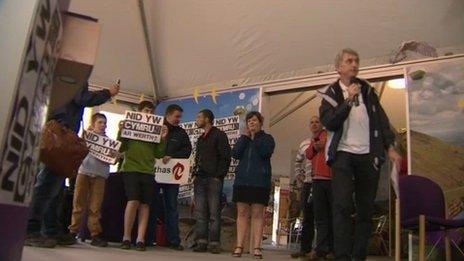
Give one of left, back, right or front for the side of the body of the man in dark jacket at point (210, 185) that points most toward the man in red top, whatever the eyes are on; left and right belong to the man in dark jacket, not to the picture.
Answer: left

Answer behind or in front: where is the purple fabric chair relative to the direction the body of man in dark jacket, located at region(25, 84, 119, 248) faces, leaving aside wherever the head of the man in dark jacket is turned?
in front

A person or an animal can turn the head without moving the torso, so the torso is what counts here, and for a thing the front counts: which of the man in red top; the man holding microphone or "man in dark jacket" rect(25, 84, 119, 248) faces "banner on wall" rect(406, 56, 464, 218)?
the man in dark jacket

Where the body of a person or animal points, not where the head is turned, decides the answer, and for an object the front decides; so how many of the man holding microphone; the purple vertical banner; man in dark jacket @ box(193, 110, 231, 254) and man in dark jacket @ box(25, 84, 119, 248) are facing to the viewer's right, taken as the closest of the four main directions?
1

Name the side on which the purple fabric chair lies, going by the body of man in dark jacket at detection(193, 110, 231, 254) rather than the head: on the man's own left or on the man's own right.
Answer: on the man's own left

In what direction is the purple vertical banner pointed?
toward the camera

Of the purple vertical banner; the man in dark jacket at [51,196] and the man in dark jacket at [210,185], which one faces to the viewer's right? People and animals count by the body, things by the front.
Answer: the man in dark jacket at [51,196]

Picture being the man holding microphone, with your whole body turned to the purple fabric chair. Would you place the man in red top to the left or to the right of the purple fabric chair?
left

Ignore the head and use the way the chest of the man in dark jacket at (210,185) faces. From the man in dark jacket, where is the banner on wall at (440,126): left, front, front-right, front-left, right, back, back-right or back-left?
back-left

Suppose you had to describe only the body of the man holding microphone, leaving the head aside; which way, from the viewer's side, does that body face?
toward the camera
